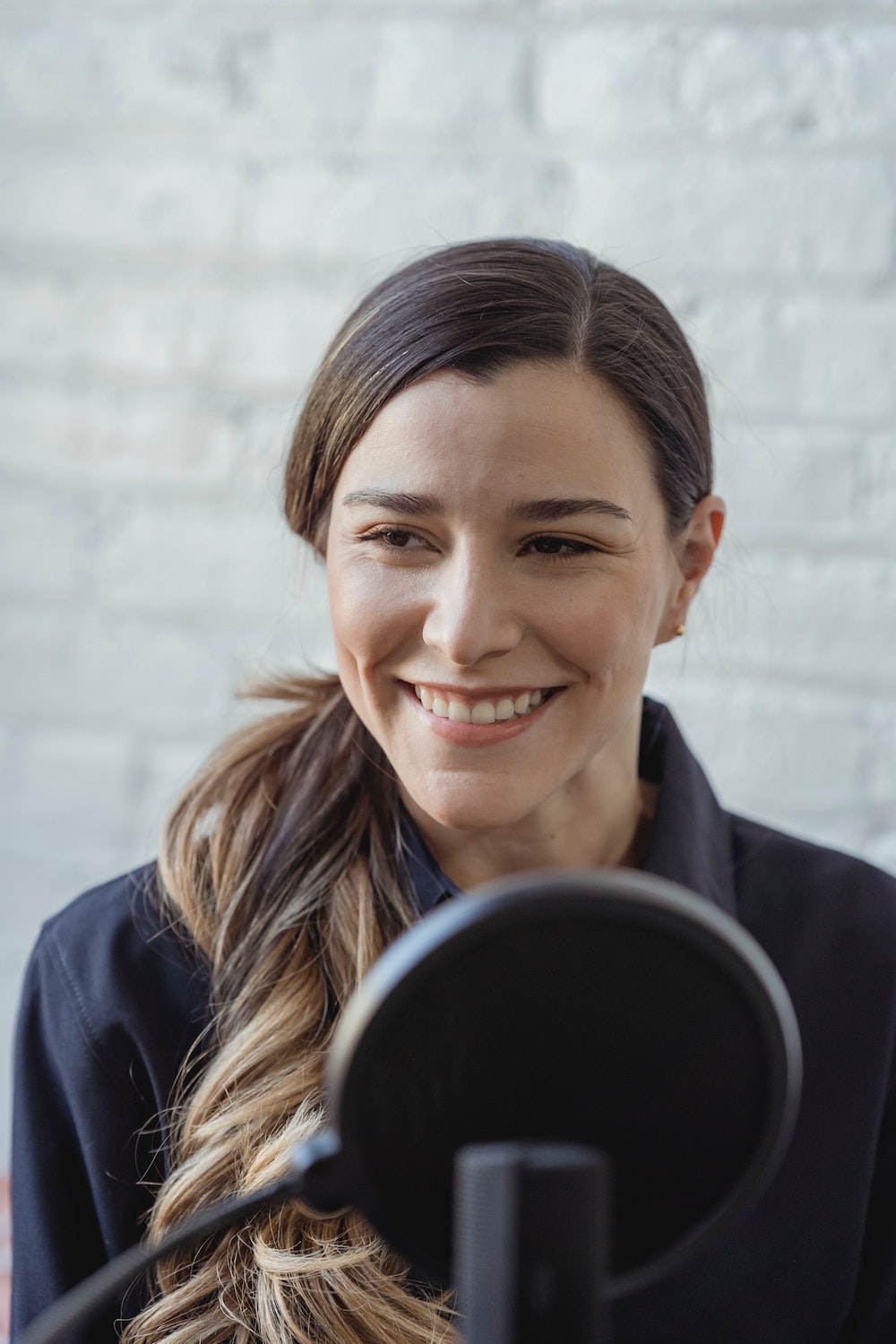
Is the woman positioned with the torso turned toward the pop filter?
yes

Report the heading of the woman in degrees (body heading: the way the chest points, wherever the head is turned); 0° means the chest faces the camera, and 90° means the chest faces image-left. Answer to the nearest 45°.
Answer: approximately 0°
